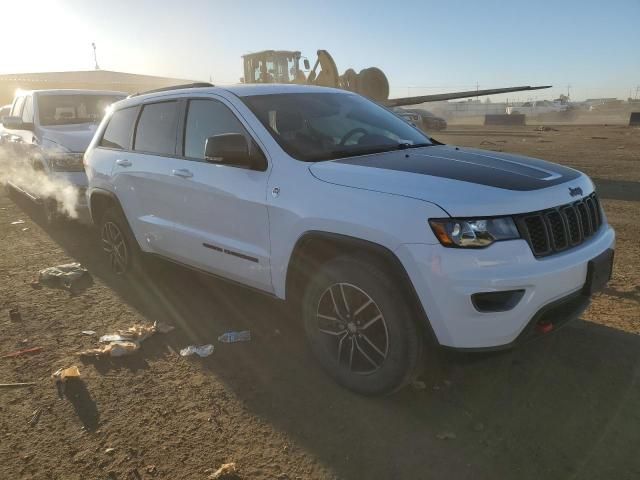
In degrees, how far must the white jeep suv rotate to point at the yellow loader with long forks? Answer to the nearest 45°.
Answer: approximately 135° to its left

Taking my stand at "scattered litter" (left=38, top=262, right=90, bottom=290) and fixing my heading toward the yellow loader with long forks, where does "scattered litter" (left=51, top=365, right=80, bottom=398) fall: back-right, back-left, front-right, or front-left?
back-right

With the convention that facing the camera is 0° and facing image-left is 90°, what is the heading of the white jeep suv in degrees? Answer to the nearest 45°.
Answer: approximately 315°

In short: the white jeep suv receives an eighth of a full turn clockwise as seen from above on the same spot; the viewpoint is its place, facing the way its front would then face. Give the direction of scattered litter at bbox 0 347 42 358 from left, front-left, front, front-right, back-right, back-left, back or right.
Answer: right

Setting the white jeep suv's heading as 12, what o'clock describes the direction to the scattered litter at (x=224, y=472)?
The scattered litter is roughly at 3 o'clock from the white jeep suv.

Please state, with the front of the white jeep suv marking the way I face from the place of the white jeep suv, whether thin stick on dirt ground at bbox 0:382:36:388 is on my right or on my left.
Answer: on my right

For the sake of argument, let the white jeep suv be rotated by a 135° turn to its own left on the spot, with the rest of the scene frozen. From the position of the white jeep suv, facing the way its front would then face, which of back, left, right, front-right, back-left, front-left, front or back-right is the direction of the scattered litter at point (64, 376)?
left

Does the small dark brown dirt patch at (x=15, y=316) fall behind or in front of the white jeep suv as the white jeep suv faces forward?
behind
